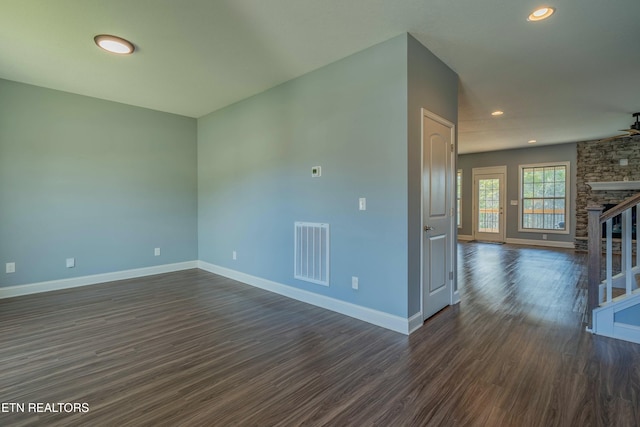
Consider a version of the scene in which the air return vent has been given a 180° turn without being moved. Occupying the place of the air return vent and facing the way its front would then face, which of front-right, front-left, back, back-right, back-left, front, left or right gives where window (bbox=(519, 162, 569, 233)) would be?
front

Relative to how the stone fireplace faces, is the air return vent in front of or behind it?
in front

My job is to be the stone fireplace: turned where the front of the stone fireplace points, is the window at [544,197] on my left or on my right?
on my right

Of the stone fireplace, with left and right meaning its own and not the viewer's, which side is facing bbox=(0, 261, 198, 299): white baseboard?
front

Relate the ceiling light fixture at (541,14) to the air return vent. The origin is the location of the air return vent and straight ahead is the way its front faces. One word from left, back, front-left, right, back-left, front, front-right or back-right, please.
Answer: left

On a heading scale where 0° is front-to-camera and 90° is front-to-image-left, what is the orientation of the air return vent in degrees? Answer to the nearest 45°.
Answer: approximately 45°

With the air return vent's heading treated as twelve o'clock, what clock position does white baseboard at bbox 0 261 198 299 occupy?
The white baseboard is roughly at 2 o'clock from the air return vent.

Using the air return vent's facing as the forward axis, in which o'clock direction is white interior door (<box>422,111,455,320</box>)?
The white interior door is roughly at 8 o'clock from the air return vent.

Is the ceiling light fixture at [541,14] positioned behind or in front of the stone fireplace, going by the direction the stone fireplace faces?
in front

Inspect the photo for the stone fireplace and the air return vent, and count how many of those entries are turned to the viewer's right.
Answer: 0

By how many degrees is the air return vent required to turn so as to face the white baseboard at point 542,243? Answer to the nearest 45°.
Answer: approximately 180°

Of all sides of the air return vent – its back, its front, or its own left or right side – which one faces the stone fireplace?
back

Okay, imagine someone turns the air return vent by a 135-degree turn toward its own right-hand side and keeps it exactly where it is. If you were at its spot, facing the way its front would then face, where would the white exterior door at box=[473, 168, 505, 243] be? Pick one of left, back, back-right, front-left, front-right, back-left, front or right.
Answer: front-right
